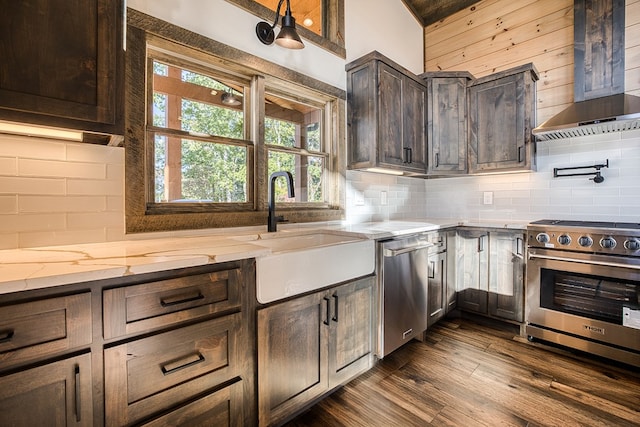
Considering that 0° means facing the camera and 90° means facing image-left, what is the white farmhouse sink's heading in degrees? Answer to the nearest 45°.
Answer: approximately 315°

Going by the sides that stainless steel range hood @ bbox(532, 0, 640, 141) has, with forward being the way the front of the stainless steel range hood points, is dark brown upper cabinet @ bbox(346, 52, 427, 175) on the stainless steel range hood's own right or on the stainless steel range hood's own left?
on the stainless steel range hood's own right

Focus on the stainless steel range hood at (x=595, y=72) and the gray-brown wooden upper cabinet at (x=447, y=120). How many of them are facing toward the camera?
2

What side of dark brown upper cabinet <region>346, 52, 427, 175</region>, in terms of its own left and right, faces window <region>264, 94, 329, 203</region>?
right

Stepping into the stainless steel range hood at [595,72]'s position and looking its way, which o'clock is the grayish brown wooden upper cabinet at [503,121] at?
The grayish brown wooden upper cabinet is roughly at 3 o'clock from the stainless steel range hood.

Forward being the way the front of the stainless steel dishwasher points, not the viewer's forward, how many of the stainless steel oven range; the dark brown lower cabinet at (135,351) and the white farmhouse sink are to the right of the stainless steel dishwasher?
2

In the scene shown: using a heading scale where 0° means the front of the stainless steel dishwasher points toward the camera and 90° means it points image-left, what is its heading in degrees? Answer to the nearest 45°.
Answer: approximately 315°

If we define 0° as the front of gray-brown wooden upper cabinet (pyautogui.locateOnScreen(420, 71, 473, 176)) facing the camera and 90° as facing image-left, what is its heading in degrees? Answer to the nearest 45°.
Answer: approximately 0°

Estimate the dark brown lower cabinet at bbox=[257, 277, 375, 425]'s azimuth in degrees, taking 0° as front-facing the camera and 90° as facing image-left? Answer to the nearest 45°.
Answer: approximately 315°

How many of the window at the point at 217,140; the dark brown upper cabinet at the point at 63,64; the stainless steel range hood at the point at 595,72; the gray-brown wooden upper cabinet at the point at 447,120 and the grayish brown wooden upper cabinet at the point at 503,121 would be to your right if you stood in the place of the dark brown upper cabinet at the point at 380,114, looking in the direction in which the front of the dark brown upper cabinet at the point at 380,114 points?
2
